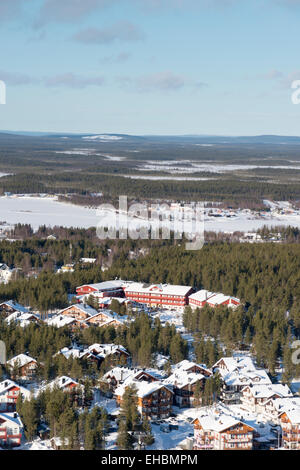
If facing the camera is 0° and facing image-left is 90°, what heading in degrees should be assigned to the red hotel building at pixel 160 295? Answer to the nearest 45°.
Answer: approximately 0°

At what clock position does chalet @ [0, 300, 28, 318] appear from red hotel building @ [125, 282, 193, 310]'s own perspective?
The chalet is roughly at 2 o'clock from the red hotel building.

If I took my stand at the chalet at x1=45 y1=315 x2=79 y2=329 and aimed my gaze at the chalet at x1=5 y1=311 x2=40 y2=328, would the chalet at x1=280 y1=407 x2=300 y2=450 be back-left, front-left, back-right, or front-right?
back-left

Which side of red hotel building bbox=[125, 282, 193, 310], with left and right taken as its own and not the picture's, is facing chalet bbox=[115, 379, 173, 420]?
front

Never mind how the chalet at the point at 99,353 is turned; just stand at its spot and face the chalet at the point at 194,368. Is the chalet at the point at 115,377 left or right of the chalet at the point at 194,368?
right

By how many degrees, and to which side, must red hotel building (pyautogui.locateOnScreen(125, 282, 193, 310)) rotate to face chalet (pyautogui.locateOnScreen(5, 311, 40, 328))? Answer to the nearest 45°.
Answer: approximately 45° to its right

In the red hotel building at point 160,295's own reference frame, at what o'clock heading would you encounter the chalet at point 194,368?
The chalet is roughly at 12 o'clock from the red hotel building.

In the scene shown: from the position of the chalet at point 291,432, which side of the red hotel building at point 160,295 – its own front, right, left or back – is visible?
front

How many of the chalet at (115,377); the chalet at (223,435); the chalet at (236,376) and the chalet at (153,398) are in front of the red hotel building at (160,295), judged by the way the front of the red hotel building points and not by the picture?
4

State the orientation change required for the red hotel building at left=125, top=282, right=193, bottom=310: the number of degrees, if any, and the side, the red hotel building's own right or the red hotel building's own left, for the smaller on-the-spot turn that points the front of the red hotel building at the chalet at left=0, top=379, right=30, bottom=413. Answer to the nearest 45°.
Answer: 0° — it already faces it

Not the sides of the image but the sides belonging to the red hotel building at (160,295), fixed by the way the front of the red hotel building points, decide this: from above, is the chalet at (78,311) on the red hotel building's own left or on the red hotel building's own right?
on the red hotel building's own right

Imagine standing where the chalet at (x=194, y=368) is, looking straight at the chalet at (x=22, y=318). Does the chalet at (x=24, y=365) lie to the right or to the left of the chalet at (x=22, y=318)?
left
